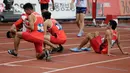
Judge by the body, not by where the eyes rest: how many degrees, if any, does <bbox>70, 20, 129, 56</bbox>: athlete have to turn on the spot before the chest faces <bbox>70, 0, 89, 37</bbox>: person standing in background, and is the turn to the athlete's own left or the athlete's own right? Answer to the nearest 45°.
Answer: approximately 45° to the athlete's own right

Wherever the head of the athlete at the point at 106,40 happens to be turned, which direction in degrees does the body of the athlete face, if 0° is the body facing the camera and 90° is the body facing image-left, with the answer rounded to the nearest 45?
approximately 135°
